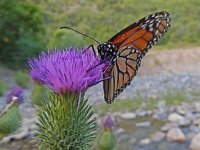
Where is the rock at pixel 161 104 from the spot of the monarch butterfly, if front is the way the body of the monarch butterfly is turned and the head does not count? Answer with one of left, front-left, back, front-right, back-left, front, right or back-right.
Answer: right

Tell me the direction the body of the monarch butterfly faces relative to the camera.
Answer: to the viewer's left

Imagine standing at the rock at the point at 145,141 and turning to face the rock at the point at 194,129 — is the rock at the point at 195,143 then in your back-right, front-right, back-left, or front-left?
front-right
